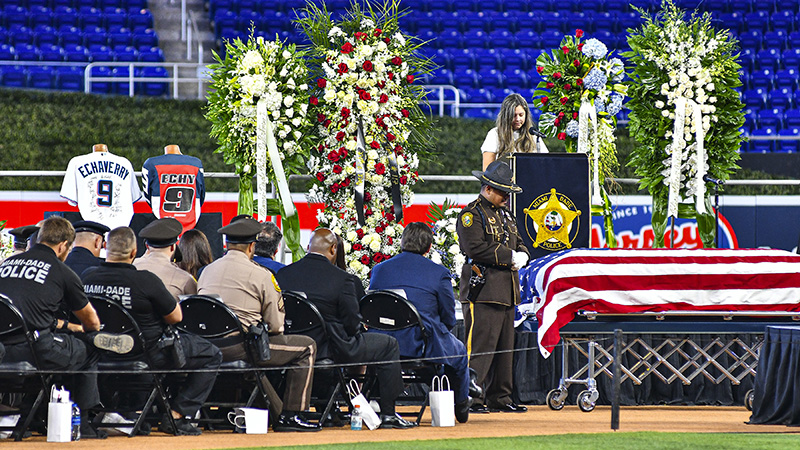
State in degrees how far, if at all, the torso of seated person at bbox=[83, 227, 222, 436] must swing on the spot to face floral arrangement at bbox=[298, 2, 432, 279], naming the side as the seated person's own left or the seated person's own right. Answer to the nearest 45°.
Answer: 0° — they already face it

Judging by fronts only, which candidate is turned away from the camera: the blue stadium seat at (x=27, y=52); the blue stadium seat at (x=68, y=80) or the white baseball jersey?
the white baseball jersey

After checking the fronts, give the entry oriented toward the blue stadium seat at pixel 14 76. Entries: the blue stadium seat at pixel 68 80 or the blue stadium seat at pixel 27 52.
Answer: the blue stadium seat at pixel 27 52

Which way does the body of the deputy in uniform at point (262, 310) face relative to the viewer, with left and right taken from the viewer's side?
facing away from the viewer and to the right of the viewer

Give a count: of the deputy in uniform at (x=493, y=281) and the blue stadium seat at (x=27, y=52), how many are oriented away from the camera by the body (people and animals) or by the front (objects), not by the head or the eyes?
0

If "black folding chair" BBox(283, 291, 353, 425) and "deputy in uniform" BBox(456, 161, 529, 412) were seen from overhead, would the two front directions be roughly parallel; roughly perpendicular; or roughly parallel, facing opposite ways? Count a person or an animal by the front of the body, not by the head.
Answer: roughly perpendicular

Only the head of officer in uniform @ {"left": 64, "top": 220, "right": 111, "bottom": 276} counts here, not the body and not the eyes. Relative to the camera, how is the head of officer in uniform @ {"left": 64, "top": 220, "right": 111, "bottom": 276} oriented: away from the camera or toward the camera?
away from the camera

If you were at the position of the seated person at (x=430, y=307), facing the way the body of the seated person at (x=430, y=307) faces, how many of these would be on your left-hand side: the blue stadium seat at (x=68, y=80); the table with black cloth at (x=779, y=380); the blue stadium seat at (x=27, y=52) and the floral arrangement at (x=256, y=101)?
3

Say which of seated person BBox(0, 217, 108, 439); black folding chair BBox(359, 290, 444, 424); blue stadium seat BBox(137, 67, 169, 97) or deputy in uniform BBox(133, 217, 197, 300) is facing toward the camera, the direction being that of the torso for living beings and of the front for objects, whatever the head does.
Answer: the blue stadium seat

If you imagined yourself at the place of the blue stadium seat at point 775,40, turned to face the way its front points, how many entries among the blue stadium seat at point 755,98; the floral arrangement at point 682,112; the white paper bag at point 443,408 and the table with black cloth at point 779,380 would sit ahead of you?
4

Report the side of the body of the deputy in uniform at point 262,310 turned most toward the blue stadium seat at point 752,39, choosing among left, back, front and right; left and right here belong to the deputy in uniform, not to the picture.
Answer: front

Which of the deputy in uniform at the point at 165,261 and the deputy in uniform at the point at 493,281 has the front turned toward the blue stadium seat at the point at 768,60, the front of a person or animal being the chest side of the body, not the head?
the deputy in uniform at the point at 165,261

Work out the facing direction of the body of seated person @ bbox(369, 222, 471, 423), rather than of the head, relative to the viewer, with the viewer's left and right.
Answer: facing away from the viewer and to the right of the viewer

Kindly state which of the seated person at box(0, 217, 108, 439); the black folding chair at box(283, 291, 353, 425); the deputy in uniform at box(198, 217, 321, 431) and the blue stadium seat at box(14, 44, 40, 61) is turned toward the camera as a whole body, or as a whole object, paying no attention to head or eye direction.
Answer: the blue stadium seat

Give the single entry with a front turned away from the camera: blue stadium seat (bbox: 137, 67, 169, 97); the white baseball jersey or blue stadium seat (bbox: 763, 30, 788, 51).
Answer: the white baseball jersey
